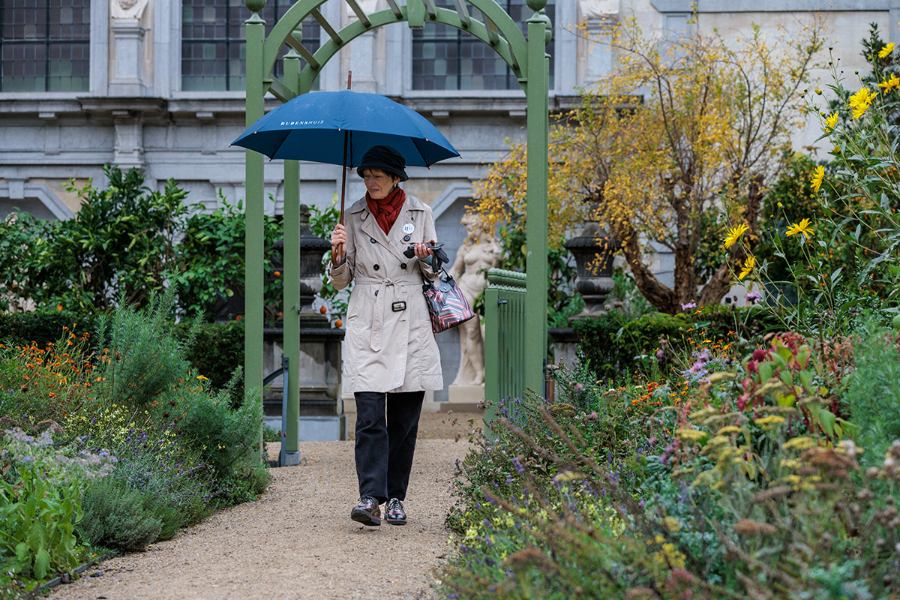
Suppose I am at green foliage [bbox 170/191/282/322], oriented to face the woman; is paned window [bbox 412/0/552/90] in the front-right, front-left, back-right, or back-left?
back-left

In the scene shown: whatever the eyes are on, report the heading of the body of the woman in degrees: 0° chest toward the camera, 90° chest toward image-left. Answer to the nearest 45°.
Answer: approximately 0°

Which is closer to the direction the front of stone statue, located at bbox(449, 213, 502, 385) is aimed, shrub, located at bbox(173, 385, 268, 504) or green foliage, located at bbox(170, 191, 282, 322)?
the shrub

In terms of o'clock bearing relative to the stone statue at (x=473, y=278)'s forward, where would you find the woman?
The woman is roughly at 12 o'clock from the stone statue.

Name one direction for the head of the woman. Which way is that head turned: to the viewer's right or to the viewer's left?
to the viewer's left

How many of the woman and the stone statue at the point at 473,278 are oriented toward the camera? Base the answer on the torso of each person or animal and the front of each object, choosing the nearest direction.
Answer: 2

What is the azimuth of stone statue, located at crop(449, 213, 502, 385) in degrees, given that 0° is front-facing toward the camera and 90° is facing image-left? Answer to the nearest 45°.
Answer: approximately 0°

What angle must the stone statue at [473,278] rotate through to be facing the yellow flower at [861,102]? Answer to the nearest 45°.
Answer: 0° — it already faces it
